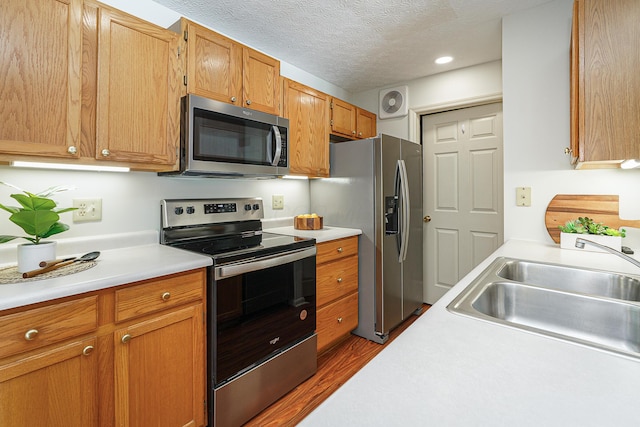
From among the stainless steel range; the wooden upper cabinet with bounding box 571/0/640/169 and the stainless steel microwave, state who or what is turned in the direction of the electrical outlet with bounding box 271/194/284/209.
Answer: the wooden upper cabinet

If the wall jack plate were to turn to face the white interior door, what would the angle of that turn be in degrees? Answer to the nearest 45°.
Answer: approximately 135° to its right

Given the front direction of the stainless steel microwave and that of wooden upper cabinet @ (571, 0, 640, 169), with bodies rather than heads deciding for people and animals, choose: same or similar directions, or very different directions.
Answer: very different directions

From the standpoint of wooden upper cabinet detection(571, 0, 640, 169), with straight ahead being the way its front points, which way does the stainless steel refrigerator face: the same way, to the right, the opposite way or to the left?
the opposite way

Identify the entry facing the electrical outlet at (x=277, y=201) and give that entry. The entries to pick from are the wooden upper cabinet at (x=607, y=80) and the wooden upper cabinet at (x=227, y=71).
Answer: the wooden upper cabinet at (x=607, y=80)

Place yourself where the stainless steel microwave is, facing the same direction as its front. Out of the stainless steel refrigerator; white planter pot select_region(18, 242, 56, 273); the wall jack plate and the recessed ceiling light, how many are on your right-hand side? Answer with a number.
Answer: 1

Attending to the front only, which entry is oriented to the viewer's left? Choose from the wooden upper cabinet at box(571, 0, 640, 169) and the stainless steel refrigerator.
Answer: the wooden upper cabinet

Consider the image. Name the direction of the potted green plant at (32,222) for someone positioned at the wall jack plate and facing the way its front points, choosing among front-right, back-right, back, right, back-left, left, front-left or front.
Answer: front-right

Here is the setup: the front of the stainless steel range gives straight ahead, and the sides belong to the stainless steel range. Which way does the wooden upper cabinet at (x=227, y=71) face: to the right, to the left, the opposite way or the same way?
the same way

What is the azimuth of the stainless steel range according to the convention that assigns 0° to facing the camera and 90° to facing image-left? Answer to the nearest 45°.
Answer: approximately 315°

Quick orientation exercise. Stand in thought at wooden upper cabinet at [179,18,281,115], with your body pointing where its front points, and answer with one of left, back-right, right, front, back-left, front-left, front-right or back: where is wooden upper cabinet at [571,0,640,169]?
front

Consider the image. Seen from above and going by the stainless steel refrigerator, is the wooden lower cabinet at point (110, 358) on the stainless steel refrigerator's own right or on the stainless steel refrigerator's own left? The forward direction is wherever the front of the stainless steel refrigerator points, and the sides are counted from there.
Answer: on the stainless steel refrigerator's own right

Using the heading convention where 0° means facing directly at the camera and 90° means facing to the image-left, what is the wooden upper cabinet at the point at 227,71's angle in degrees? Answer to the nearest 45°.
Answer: approximately 315°
